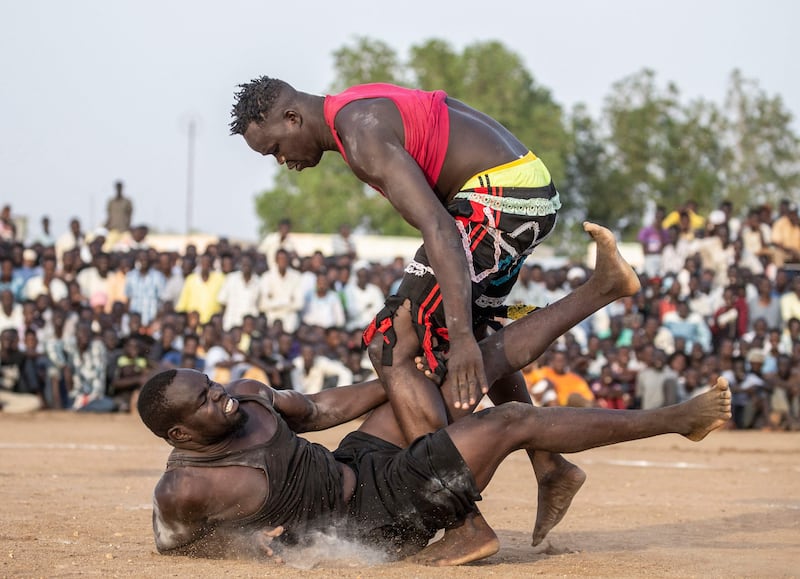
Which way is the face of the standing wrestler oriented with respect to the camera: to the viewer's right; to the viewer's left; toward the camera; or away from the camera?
to the viewer's left

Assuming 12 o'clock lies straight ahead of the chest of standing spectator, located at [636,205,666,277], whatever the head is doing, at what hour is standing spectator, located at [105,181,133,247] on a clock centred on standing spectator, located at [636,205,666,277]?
standing spectator, located at [105,181,133,247] is roughly at 3 o'clock from standing spectator, located at [636,205,666,277].

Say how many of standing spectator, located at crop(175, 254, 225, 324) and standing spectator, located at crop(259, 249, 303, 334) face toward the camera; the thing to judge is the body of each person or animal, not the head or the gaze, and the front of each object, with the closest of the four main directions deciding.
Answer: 2

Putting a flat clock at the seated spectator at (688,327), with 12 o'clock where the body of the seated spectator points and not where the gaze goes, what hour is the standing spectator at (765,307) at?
The standing spectator is roughly at 8 o'clock from the seated spectator.

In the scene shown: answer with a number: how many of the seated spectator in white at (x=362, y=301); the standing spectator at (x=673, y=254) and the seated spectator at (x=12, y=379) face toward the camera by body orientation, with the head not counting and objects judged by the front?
3

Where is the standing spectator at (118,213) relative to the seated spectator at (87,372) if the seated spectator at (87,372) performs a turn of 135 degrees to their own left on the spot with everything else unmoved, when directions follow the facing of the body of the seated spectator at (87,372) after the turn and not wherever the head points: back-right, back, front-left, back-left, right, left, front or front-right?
front-left

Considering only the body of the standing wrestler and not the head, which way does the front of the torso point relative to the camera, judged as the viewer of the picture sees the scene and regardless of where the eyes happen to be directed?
to the viewer's left

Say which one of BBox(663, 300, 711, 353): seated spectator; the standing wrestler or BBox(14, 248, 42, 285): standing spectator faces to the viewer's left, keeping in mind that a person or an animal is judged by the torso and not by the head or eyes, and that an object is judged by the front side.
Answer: the standing wrestler

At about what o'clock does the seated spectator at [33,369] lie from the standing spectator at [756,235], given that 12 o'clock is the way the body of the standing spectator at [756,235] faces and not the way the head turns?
the seated spectator at [33,369] is roughly at 2 o'clock from the standing spectator at [756,235].

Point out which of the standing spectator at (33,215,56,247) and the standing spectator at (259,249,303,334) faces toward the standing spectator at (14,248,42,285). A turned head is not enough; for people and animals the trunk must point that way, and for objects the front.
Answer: the standing spectator at (33,215,56,247)

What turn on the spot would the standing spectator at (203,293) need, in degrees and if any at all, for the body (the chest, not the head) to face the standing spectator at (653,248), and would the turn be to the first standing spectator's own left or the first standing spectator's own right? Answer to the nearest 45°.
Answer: approximately 90° to the first standing spectator's own left
